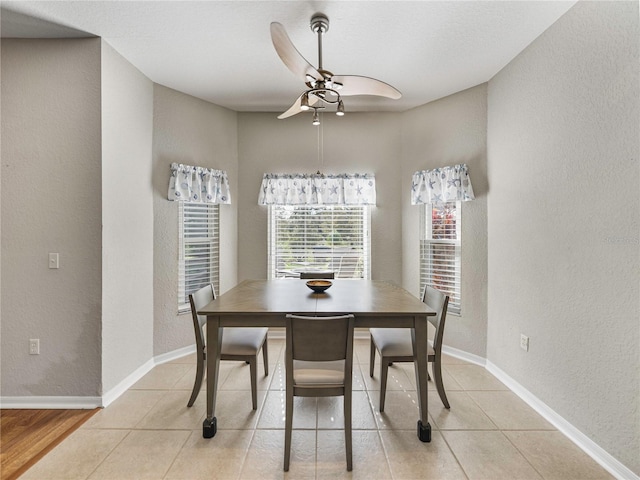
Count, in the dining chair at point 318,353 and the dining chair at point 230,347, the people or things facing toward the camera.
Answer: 0

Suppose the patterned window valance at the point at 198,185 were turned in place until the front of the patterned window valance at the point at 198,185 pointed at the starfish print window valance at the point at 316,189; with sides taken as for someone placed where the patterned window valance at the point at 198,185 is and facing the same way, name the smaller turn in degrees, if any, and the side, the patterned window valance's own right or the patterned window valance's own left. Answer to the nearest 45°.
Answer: approximately 45° to the patterned window valance's own left

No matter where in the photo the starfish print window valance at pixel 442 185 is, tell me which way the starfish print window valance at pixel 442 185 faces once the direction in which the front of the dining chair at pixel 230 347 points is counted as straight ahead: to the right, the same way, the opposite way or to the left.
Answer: the opposite way

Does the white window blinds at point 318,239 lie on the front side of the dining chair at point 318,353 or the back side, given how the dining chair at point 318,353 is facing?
on the front side

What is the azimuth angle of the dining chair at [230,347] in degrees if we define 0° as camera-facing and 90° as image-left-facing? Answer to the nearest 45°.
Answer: approximately 270°

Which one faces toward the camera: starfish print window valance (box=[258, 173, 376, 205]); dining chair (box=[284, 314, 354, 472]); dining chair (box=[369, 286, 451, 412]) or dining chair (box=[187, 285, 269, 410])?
the starfish print window valance

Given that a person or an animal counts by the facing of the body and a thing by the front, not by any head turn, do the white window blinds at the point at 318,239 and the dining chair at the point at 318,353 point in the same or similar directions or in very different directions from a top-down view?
very different directions

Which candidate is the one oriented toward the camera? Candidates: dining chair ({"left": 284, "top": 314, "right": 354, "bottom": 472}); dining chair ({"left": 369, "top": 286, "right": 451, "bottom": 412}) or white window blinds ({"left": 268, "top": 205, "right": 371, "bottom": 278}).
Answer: the white window blinds

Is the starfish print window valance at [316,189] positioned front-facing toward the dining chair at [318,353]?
yes

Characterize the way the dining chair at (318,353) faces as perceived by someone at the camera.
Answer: facing away from the viewer

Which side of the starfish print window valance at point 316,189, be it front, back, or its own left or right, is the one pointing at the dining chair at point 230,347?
front

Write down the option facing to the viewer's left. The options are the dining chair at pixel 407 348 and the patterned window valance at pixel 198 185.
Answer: the dining chair

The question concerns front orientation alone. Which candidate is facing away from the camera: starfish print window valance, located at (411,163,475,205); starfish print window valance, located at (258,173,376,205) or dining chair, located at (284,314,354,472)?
the dining chair
